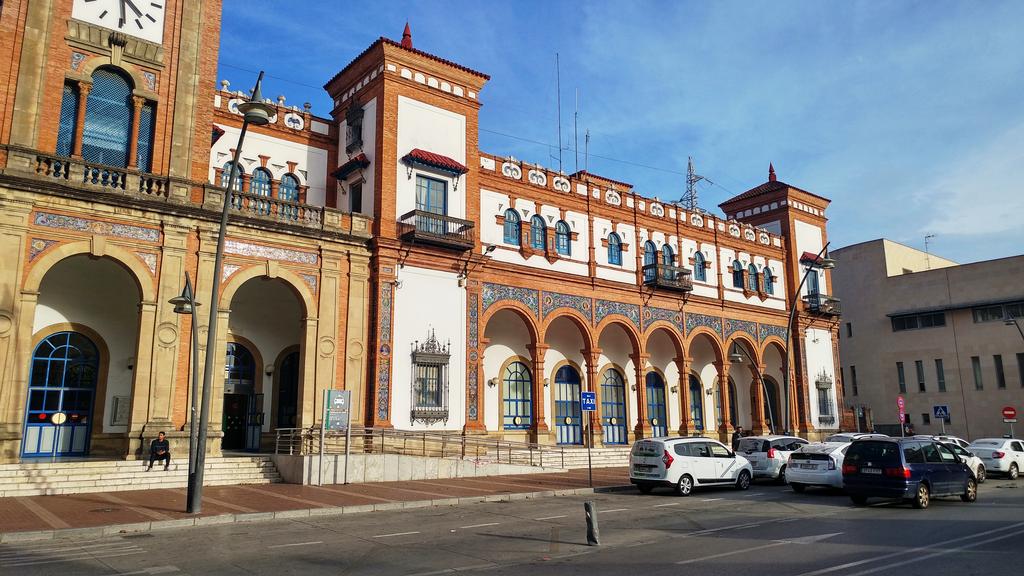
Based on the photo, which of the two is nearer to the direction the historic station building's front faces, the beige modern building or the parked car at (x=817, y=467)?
the parked car

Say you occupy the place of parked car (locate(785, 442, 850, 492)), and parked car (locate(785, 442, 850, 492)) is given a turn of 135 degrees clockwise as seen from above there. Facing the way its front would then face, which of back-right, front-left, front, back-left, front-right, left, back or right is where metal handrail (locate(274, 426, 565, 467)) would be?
right

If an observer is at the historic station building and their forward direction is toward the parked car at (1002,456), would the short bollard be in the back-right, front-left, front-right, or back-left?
front-right

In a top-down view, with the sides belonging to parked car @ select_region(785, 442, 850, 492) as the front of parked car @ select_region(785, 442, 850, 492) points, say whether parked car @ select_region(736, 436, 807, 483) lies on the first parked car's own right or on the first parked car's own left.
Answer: on the first parked car's own left

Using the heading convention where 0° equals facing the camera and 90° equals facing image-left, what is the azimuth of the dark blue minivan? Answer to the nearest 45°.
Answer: approximately 225°

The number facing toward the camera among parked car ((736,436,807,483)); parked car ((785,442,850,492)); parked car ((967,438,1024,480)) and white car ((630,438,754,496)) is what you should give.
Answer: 0

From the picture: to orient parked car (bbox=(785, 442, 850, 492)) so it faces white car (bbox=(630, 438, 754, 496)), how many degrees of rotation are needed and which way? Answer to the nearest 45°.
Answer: approximately 135° to its left

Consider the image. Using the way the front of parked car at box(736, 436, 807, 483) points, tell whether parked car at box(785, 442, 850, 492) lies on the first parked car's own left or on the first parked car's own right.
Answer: on the first parked car's own right

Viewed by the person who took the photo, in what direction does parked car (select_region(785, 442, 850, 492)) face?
facing away from the viewer and to the right of the viewer

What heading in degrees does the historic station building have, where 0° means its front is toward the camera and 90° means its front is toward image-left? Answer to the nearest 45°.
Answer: approximately 315°

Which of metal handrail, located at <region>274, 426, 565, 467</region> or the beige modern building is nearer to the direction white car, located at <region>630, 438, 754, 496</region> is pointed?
the beige modern building

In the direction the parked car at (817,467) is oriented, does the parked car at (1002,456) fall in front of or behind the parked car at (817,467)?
in front

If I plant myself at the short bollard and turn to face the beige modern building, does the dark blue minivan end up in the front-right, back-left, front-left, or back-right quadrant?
front-right

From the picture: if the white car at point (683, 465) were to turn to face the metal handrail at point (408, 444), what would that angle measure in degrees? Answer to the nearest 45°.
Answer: approximately 135° to its left

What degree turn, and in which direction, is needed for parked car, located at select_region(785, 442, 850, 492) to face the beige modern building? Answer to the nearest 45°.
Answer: approximately 45° to its left

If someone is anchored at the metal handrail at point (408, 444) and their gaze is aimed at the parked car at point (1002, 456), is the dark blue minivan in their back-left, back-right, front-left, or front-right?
front-right

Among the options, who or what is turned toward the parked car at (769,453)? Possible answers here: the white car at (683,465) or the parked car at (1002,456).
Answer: the white car
